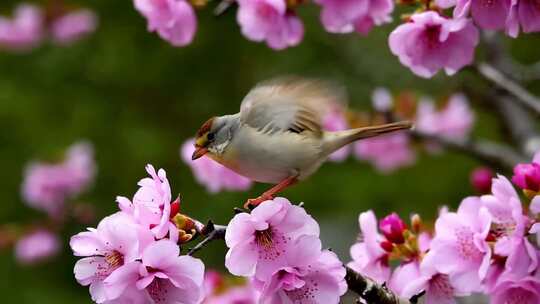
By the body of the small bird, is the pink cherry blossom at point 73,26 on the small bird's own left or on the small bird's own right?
on the small bird's own right

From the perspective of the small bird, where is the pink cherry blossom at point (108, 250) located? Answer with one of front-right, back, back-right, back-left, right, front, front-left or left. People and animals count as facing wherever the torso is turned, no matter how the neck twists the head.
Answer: front-left

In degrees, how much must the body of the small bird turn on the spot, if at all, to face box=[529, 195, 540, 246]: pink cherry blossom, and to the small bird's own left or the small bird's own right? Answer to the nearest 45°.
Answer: approximately 135° to the small bird's own left

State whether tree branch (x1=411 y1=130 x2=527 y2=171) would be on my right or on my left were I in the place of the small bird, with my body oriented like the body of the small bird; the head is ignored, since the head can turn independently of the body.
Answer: on my right

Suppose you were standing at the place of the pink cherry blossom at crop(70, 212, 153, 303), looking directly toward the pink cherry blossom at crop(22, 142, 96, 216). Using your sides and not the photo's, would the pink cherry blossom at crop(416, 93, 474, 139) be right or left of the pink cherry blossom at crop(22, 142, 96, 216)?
right

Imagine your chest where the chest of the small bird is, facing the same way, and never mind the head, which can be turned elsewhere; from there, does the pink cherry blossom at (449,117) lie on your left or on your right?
on your right

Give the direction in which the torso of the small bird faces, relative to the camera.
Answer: to the viewer's left

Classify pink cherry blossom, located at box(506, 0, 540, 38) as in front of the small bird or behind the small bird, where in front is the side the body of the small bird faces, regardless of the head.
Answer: behind
